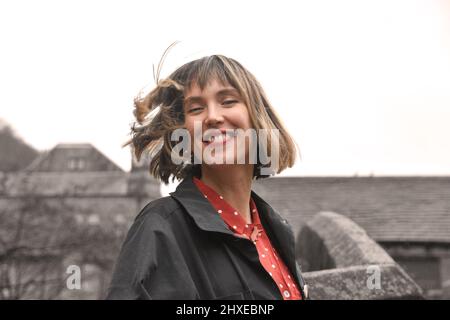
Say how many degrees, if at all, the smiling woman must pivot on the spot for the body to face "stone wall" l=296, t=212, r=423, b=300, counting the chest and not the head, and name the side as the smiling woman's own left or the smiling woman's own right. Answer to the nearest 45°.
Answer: approximately 90° to the smiling woman's own left

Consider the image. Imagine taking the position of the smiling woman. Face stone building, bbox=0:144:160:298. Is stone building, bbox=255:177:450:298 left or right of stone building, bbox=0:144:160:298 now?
right

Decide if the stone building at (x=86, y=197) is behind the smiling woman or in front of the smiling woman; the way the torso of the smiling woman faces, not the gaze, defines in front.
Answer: behind

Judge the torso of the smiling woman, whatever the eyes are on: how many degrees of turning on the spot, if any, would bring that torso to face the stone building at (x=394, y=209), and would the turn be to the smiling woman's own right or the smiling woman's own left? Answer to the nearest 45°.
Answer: approximately 135° to the smiling woman's own left

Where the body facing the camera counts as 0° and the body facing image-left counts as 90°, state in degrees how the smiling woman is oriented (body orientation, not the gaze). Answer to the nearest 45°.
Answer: approximately 315°
